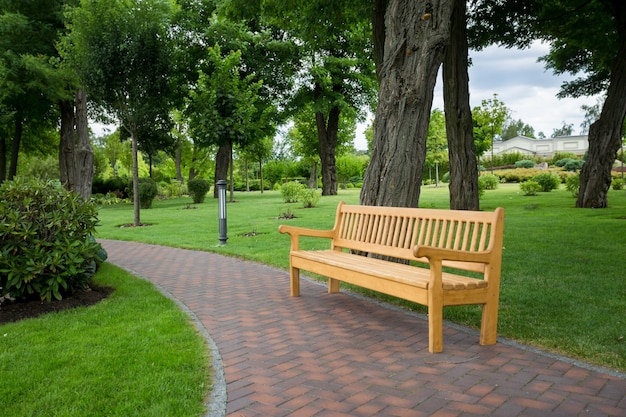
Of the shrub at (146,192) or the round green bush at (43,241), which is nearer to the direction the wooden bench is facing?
the round green bush

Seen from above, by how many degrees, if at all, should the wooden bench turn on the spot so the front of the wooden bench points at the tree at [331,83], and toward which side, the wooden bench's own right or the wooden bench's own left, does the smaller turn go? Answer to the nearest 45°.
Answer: approximately 135° to the wooden bench's own right

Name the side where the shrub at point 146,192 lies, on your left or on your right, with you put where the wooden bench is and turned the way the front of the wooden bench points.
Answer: on your right

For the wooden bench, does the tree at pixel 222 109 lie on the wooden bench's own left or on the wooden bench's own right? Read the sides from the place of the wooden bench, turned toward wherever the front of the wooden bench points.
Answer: on the wooden bench's own right

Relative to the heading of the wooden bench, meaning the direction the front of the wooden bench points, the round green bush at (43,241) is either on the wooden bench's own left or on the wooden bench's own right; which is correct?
on the wooden bench's own right

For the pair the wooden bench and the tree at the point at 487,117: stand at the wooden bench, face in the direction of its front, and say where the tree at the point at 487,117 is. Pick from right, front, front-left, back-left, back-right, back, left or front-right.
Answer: back-right

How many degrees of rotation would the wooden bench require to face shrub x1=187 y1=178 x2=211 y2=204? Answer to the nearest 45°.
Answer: approximately 90° to its right

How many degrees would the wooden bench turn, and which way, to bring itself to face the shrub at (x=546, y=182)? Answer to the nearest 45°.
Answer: approximately 135° to its right

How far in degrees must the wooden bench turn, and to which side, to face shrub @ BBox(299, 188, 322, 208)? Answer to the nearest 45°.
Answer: approximately 135° to its right

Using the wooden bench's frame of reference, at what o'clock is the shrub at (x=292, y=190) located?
The shrub is roughly at 4 o'clock from the wooden bench.

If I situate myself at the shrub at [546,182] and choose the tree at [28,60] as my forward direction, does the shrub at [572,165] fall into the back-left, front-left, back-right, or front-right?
back-right

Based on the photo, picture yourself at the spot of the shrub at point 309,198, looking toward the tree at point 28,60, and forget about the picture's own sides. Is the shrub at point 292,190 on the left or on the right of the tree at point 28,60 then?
right

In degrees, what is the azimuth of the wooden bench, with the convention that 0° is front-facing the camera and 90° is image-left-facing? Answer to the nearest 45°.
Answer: approximately 45°

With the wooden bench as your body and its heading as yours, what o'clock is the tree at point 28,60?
The tree is roughly at 3 o'clock from the wooden bench.

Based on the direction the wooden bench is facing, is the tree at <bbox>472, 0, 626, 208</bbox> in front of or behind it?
behind

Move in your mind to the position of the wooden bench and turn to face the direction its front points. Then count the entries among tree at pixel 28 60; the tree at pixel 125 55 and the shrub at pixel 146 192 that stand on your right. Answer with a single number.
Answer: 3
